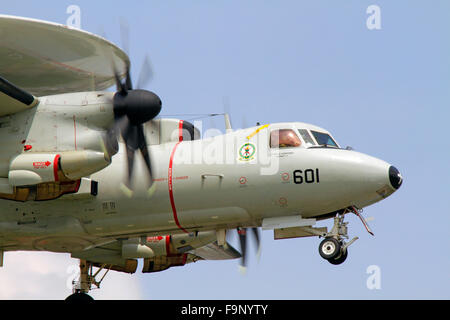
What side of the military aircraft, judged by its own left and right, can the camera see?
right
